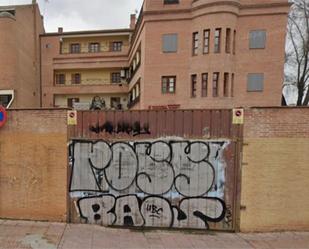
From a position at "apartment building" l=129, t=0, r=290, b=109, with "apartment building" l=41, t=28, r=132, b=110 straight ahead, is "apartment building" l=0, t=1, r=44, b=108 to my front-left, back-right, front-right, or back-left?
front-left

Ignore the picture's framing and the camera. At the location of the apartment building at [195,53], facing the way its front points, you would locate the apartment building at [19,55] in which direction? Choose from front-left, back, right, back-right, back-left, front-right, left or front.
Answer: right

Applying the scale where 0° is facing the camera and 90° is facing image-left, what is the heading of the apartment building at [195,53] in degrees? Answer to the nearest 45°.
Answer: approximately 0°

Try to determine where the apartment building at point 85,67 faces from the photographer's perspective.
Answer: facing the viewer

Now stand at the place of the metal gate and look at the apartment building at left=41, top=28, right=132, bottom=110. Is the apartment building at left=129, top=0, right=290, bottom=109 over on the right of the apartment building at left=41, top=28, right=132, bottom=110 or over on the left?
right

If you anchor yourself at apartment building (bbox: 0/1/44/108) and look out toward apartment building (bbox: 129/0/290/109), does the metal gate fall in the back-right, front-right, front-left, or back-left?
front-right

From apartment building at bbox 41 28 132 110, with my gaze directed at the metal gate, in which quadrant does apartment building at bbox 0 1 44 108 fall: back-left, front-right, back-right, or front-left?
front-right

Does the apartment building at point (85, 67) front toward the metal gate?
yes

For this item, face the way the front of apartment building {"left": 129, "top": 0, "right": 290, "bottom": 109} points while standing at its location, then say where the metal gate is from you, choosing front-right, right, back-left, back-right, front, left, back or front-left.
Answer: front

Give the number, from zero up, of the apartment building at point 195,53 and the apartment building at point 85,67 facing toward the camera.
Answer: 2

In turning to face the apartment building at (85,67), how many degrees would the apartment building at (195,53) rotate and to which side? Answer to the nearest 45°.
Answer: approximately 135° to its right

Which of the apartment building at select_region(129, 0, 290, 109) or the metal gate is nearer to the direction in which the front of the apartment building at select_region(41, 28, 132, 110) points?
the metal gate

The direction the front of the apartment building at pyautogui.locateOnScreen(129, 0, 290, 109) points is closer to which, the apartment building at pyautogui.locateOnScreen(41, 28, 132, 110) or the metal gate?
the metal gate

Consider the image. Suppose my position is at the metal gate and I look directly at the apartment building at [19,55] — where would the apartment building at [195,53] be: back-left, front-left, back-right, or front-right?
front-right
